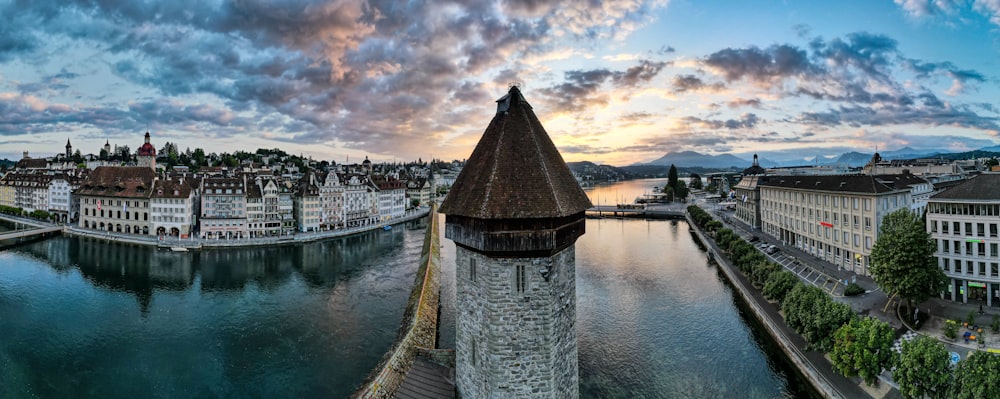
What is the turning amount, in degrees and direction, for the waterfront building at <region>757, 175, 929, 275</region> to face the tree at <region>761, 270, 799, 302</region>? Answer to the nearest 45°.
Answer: approximately 45° to its left

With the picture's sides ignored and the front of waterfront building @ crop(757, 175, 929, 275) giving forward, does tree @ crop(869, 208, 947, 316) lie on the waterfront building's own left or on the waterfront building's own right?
on the waterfront building's own left

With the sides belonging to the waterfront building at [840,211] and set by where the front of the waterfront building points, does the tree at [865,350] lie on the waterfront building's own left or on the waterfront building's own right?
on the waterfront building's own left

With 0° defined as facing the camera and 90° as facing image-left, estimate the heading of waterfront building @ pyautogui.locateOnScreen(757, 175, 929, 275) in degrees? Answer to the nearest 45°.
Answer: approximately 45°

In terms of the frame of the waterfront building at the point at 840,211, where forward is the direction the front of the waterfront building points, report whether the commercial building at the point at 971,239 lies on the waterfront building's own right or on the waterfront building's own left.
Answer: on the waterfront building's own left
